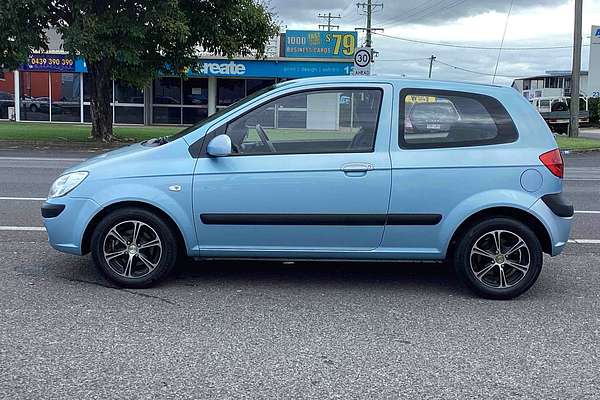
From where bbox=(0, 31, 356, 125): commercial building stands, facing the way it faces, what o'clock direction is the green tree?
The green tree is roughly at 12 o'clock from the commercial building.

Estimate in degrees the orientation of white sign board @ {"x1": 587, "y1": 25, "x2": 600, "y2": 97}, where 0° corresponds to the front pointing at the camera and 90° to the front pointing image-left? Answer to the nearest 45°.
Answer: approximately 0°

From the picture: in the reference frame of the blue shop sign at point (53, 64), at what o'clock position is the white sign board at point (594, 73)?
The white sign board is roughly at 10 o'clock from the blue shop sign.

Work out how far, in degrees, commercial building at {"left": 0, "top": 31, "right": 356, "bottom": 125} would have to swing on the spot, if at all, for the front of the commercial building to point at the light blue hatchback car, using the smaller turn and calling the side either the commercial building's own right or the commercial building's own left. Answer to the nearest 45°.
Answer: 0° — it already faces it

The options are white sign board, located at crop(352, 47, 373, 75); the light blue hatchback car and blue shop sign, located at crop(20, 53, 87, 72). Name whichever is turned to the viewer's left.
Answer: the light blue hatchback car

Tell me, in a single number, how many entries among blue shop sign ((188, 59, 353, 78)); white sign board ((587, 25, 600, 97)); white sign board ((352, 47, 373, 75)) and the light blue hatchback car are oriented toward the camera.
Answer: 3

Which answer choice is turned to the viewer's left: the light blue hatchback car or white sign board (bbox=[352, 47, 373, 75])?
the light blue hatchback car

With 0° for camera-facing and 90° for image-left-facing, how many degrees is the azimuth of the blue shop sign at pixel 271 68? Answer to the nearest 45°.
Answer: approximately 0°

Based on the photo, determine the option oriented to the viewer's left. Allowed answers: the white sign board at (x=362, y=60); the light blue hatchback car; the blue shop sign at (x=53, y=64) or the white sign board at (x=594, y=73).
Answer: the light blue hatchback car
